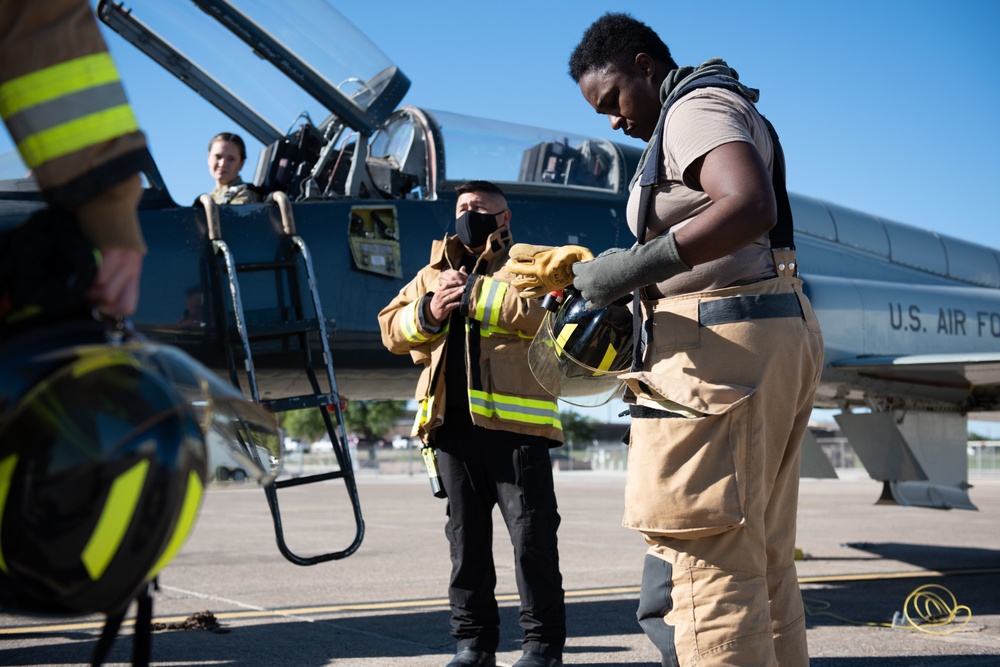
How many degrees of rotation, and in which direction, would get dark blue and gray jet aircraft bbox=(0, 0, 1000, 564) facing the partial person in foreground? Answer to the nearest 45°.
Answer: approximately 45° to its left

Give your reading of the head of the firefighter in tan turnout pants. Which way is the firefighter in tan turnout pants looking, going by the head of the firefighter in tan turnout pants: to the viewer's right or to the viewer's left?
to the viewer's left

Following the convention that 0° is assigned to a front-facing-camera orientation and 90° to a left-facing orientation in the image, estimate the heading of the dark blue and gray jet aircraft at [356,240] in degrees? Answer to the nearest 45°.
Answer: approximately 45°

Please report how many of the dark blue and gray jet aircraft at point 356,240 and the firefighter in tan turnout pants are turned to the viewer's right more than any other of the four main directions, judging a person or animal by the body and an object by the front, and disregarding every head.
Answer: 0

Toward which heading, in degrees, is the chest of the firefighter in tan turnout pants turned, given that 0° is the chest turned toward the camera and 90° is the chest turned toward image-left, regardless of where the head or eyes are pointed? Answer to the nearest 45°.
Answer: approximately 90°

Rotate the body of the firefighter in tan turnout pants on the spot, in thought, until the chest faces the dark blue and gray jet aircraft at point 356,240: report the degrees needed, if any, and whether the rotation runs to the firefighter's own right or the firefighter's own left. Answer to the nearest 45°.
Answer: approximately 45° to the firefighter's own right
